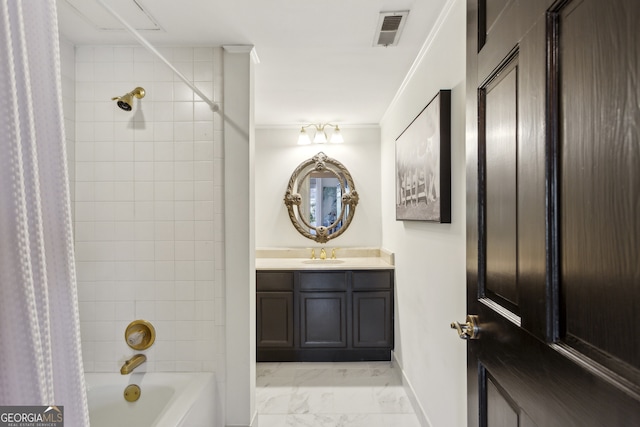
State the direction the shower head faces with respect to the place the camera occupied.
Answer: facing the viewer and to the left of the viewer

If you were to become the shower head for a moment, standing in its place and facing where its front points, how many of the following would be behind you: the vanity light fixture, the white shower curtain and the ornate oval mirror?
2

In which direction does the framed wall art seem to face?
to the viewer's left

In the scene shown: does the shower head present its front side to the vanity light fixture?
no

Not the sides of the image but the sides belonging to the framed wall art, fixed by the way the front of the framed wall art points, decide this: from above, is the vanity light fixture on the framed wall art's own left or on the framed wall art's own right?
on the framed wall art's own right

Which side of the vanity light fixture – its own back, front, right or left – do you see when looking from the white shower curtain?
front

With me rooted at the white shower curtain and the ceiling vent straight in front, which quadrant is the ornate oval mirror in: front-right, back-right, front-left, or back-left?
front-left

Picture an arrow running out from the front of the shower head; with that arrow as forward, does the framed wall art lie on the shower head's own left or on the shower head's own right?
on the shower head's own left

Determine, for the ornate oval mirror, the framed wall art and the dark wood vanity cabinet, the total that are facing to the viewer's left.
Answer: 1

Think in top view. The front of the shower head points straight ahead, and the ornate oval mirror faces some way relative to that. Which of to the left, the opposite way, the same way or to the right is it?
the same way

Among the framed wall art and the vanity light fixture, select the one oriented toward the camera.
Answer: the vanity light fixture

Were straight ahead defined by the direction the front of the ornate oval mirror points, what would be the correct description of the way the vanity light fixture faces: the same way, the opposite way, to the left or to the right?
the same way

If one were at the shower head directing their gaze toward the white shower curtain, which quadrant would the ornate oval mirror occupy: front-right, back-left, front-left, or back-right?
back-left

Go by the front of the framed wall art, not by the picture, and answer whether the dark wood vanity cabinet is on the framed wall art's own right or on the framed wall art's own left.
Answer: on the framed wall art's own right

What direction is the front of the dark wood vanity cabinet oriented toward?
toward the camera

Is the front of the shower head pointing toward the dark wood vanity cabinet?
no

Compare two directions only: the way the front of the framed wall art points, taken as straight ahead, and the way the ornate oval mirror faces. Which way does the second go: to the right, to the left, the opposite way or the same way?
to the left

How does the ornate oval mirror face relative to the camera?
toward the camera

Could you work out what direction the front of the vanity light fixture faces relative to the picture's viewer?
facing the viewer
